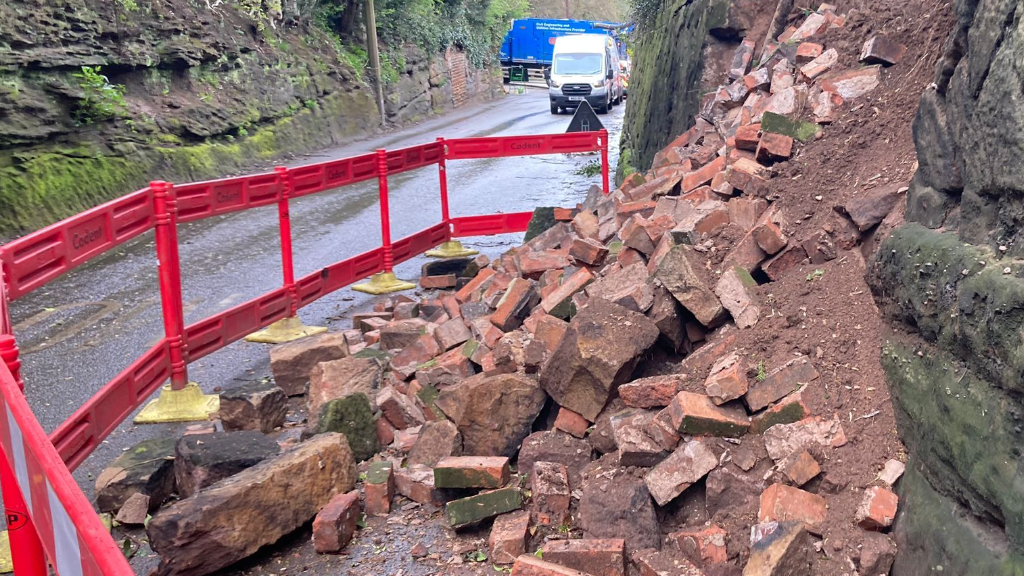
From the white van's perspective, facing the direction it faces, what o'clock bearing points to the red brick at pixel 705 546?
The red brick is roughly at 12 o'clock from the white van.

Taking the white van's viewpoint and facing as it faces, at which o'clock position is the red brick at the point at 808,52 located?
The red brick is roughly at 12 o'clock from the white van.

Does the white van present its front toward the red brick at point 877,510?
yes

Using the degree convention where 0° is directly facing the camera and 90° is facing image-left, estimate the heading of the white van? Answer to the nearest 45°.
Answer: approximately 0°

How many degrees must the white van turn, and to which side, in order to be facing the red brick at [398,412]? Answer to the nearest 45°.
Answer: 0° — it already faces it

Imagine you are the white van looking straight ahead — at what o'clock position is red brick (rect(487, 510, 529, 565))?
The red brick is roughly at 12 o'clock from the white van.

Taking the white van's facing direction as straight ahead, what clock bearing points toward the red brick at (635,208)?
The red brick is roughly at 12 o'clock from the white van.

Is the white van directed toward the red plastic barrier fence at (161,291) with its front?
yes

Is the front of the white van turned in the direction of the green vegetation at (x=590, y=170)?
yes

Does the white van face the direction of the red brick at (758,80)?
yes
